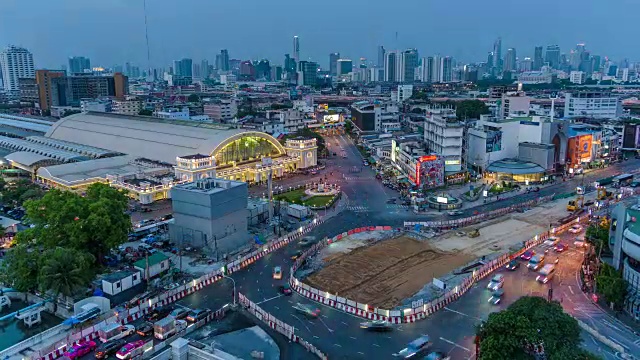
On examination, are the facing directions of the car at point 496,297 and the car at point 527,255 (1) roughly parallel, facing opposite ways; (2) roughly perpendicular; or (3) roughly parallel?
roughly parallel

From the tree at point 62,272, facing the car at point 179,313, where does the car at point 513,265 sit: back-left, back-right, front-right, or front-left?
front-left

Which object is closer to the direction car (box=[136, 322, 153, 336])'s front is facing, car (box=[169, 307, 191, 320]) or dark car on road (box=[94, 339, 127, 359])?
the car

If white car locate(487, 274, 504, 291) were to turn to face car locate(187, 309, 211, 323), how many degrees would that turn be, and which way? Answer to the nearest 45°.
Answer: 0° — it already faces it

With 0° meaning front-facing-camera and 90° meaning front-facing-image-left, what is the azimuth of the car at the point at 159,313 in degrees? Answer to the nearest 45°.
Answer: approximately 225°

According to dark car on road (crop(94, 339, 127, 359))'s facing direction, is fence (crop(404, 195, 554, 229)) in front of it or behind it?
in front

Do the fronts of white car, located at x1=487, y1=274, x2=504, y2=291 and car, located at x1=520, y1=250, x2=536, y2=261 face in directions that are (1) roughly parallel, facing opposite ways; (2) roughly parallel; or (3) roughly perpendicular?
roughly parallel
